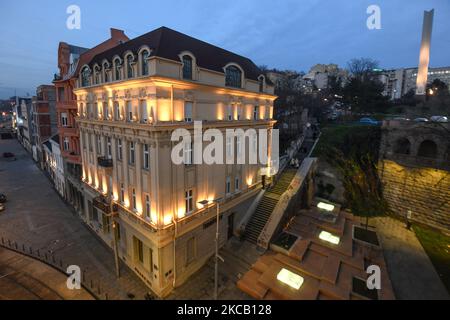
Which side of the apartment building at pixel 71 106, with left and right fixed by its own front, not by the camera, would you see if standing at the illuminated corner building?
left

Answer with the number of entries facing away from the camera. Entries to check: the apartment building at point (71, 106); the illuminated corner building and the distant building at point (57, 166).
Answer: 0

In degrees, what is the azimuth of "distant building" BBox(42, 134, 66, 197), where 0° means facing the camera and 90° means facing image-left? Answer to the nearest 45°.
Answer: approximately 45°

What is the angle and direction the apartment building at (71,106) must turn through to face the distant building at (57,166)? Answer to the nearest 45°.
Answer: approximately 135° to its right

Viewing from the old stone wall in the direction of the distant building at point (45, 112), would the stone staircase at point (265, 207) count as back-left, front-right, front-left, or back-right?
front-left

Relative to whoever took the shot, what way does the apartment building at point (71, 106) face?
facing the viewer and to the left of the viewer

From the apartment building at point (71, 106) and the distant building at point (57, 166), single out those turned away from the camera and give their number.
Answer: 0

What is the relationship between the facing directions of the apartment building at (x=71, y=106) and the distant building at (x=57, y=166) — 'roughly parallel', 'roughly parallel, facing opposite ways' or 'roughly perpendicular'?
roughly parallel

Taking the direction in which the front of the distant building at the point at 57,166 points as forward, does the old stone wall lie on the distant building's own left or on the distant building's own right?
on the distant building's own left
